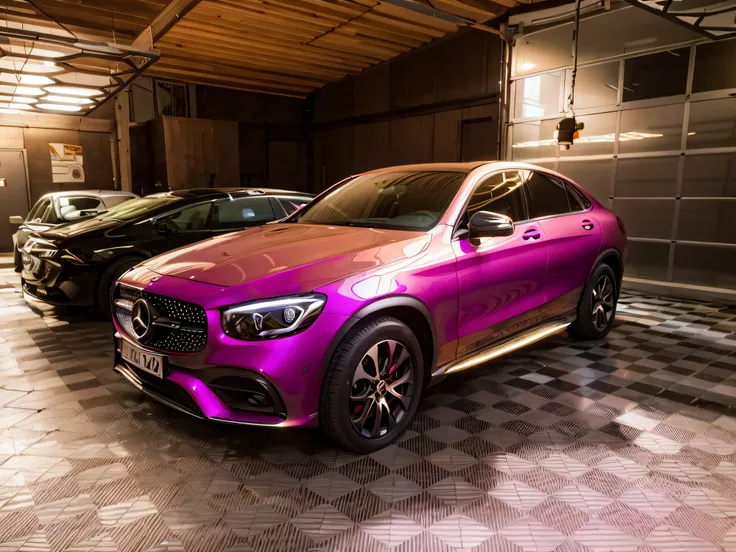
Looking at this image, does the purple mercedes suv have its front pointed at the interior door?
no

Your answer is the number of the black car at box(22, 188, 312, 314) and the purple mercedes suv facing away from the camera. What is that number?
0

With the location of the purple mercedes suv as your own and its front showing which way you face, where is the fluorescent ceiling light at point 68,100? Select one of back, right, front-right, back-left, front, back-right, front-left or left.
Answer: right

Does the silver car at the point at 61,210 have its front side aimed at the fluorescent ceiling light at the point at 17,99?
no

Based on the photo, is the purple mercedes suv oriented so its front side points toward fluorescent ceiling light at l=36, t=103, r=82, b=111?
no

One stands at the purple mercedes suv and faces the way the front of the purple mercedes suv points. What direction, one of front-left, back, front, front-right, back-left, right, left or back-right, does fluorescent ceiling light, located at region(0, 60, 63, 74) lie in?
right

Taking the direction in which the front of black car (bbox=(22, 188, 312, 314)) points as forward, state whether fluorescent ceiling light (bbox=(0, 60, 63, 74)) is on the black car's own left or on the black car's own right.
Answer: on the black car's own right

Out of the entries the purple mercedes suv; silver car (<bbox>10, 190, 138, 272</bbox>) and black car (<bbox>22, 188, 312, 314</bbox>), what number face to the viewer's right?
0

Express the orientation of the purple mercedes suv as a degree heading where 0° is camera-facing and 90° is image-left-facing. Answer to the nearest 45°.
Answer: approximately 45°

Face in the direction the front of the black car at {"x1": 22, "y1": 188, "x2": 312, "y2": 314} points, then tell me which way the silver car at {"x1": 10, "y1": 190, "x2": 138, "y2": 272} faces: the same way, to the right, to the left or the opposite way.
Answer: the same way

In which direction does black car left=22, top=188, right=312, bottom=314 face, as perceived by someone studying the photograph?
facing the viewer and to the left of the viewer

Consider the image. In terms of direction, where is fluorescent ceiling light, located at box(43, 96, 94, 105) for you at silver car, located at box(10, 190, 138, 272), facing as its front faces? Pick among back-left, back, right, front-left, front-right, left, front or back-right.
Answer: back-right

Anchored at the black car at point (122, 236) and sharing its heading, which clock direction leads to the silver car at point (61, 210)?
the silver car at point (61, 210) is roughly at 4 o'clock from the black car at point (122, 236).

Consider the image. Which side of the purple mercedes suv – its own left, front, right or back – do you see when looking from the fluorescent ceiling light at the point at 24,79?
right

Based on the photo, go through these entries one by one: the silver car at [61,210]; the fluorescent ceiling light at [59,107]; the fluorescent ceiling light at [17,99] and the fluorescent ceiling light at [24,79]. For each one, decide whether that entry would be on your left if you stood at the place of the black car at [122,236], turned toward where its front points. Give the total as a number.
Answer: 0

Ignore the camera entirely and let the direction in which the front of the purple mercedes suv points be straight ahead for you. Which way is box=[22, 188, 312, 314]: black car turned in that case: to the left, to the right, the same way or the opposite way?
the same way
